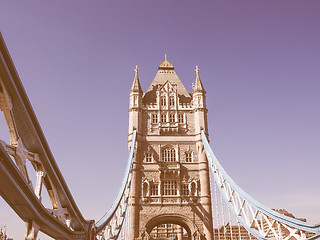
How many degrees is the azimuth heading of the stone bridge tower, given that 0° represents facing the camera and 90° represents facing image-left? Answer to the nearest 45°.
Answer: approximately 0°
